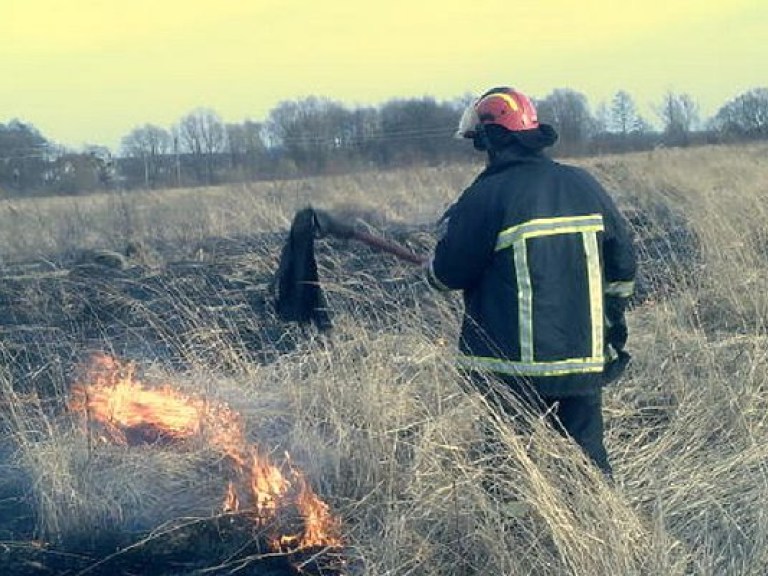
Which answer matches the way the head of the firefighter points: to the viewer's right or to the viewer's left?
to the viewer's left

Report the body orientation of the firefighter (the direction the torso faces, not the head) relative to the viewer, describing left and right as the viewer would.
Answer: facing away from the viewer and to the left of the viewer
